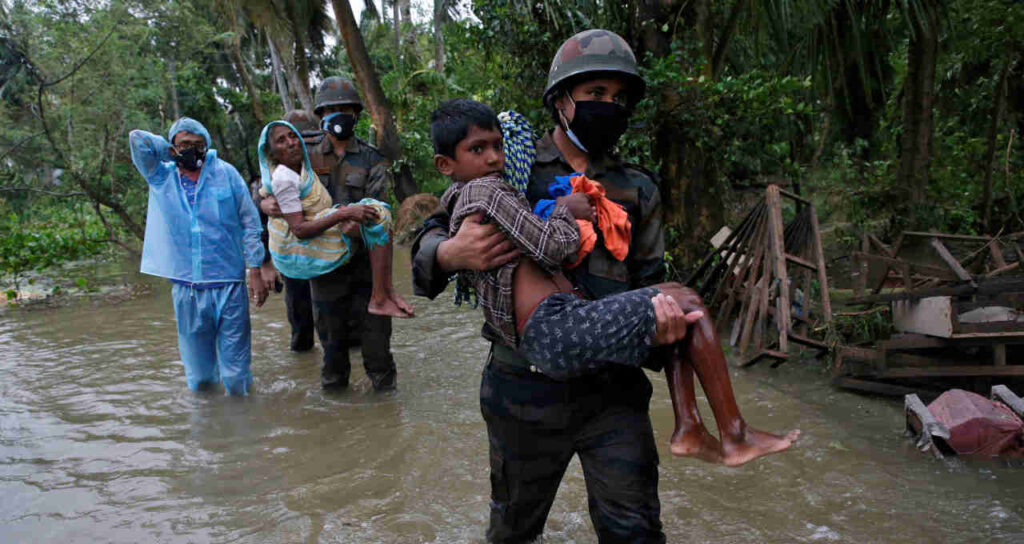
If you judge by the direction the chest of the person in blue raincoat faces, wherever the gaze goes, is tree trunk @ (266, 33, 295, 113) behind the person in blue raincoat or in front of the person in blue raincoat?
behind

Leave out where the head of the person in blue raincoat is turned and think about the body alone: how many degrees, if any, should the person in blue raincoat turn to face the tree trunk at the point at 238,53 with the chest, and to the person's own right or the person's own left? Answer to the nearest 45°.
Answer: approximately 180°

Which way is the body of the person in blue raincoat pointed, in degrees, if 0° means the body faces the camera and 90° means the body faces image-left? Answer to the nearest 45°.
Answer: approximately 0°

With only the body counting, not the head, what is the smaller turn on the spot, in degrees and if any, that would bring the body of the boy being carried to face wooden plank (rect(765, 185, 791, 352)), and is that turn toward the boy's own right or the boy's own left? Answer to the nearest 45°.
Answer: approximately 90° to the boy's own left

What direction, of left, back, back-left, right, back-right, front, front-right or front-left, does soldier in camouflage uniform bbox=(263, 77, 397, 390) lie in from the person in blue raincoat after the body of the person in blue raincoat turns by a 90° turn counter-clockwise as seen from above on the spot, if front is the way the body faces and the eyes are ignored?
front

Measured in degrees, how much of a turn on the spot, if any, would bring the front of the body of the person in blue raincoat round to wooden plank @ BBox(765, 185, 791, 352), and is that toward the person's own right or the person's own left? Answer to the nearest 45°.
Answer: approximately 90° to the person's own left

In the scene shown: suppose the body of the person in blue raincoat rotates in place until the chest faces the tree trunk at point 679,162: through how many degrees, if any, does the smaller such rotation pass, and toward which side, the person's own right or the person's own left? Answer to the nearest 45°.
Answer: approximately 90° to the person's own left

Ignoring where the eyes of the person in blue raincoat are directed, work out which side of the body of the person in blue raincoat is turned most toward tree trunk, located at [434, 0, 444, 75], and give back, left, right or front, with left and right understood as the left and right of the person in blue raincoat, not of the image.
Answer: back

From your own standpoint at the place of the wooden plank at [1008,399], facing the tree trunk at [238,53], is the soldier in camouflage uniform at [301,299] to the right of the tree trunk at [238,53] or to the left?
left

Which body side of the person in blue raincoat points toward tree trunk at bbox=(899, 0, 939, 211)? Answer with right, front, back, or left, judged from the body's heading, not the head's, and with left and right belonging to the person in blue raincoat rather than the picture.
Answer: left

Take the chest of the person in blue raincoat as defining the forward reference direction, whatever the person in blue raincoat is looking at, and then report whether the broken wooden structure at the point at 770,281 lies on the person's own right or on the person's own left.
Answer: on the person's own left
